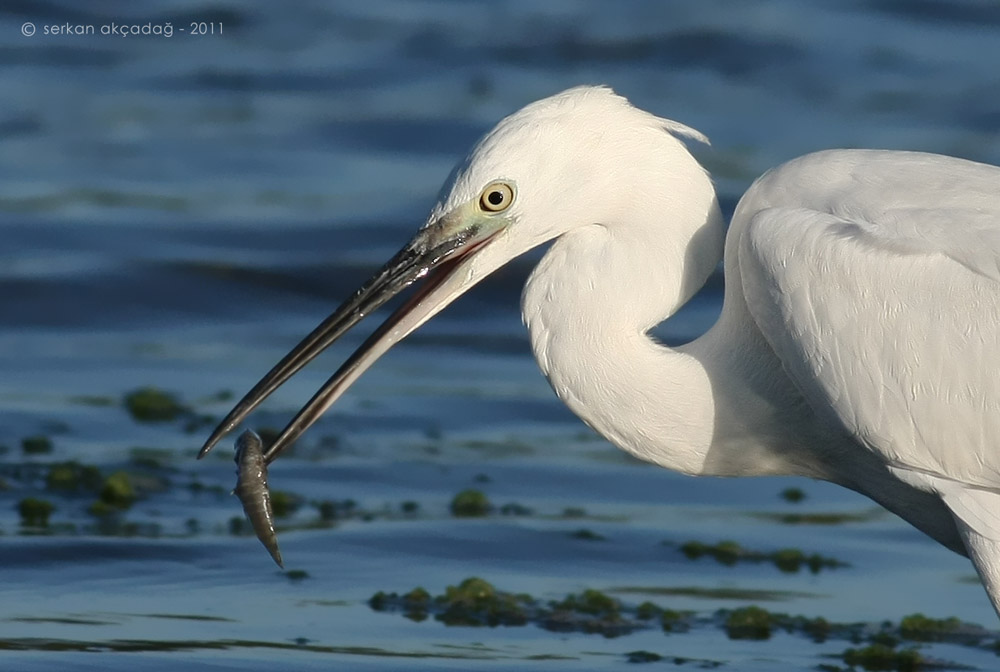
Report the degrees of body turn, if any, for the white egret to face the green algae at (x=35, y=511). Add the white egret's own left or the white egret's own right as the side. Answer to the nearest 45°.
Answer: approximately 45° to the white egret's own right

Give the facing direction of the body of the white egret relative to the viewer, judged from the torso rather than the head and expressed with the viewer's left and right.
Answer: facing to the left of the viewer
